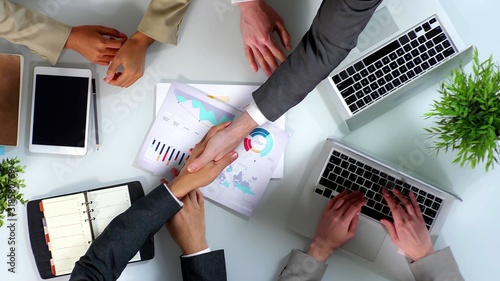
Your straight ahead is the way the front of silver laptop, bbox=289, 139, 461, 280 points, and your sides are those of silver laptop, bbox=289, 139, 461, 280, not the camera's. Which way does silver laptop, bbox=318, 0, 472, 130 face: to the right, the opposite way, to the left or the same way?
to the right

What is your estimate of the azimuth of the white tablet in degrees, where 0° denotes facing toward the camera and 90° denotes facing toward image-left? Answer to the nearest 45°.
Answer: approximately 0°
